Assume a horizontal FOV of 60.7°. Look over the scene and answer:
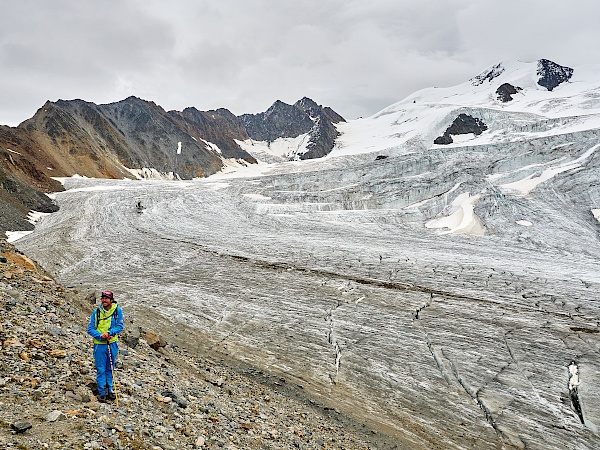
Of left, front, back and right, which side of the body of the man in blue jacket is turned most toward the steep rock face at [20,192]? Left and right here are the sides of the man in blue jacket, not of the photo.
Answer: back

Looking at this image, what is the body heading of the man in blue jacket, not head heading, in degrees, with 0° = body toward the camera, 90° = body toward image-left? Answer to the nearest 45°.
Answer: approximately 0°
